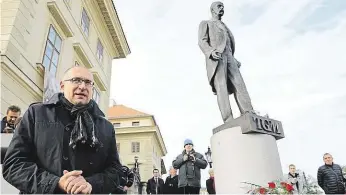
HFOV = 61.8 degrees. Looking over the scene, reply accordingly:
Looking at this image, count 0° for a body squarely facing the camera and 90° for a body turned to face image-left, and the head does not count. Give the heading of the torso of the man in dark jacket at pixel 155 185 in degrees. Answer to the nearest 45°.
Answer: approximately 0°

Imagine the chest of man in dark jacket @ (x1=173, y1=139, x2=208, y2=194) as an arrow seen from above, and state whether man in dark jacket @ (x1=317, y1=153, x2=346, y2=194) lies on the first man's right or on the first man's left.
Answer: on the first man's left

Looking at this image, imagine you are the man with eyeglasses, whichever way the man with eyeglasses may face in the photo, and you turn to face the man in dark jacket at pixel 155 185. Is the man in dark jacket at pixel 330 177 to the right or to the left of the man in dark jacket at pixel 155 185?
right

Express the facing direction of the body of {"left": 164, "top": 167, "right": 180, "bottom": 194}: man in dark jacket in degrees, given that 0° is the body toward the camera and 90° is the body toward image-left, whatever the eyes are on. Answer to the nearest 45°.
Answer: approximately 0°

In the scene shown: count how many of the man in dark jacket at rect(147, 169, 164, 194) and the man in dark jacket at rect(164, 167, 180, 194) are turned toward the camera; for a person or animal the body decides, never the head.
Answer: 2
